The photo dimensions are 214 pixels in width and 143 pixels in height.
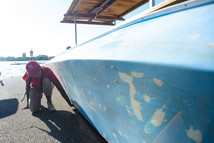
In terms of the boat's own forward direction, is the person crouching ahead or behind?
ahead

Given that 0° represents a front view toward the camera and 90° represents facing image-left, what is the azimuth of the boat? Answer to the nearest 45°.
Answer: approximately 135°
